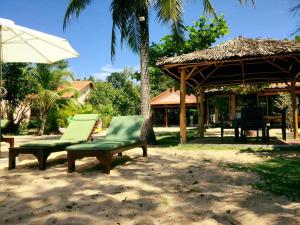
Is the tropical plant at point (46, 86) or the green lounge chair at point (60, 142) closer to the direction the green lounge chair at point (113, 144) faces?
the green lounge chair

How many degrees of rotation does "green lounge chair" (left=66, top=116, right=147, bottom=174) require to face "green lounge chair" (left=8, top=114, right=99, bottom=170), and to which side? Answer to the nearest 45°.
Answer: approximately 45° to its right

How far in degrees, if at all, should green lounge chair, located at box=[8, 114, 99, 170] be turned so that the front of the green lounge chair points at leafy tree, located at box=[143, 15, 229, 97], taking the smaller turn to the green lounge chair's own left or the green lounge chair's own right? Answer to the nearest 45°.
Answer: approximately 180°

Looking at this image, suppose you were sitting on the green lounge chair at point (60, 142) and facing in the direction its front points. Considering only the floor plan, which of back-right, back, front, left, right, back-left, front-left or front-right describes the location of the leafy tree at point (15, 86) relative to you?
back-right

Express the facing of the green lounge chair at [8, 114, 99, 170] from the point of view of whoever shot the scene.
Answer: facing the viewer and to the left of the viewer

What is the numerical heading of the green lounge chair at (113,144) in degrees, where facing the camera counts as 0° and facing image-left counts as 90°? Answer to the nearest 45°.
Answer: approximately 45°

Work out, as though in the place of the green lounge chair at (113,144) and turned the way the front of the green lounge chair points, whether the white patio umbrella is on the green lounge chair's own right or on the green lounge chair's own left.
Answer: on the green lounge chair's own right
